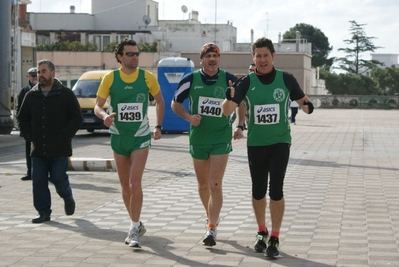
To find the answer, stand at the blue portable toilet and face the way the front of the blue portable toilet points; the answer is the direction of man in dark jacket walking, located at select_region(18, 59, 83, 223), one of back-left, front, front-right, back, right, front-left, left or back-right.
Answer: front

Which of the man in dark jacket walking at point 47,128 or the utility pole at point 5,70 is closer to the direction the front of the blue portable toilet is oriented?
the man in dark jacket walking

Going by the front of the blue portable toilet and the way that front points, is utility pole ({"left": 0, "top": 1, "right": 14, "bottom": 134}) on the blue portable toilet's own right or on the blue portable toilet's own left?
on the blue portable toilet's own right

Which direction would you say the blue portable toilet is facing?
toward the camera
